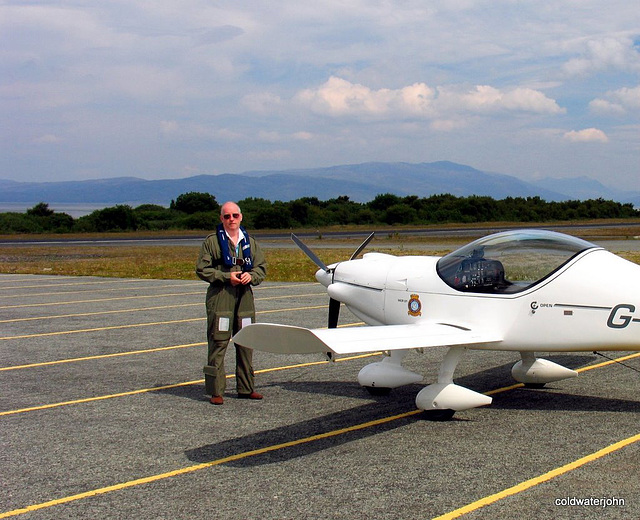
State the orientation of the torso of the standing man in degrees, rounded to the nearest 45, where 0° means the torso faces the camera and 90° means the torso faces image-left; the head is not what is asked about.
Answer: approximately 0°

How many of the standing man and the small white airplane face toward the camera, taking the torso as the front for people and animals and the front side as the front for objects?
1

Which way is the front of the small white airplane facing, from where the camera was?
facing away from the viewer and to the left of the viewer

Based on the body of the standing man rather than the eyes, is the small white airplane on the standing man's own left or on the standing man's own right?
on the standing man's own left

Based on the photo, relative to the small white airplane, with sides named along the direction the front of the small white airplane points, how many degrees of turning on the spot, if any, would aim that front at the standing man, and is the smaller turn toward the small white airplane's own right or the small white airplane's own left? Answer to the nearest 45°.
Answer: approximately 45° to the small white airplane's own left
